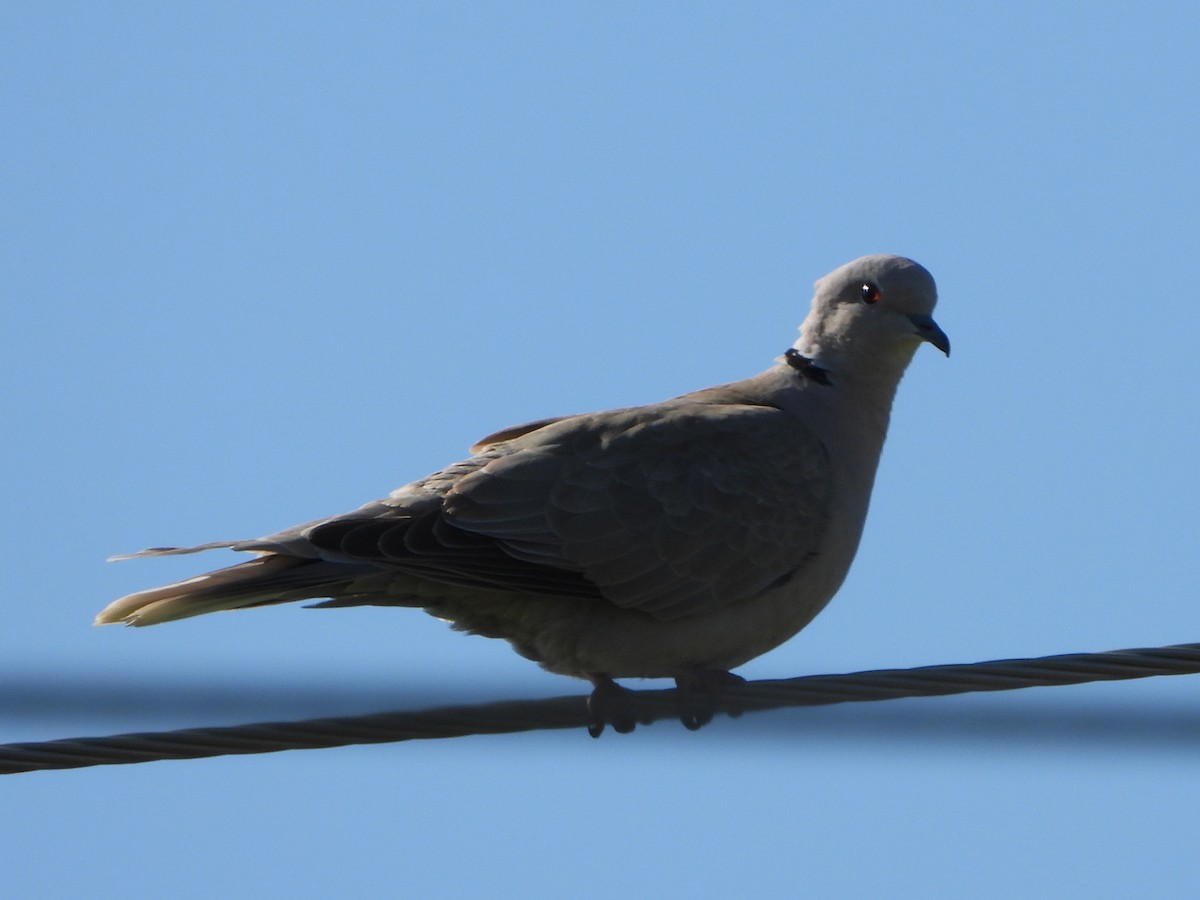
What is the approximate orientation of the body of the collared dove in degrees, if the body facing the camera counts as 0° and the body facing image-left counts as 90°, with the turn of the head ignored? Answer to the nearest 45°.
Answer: approximately 270°
